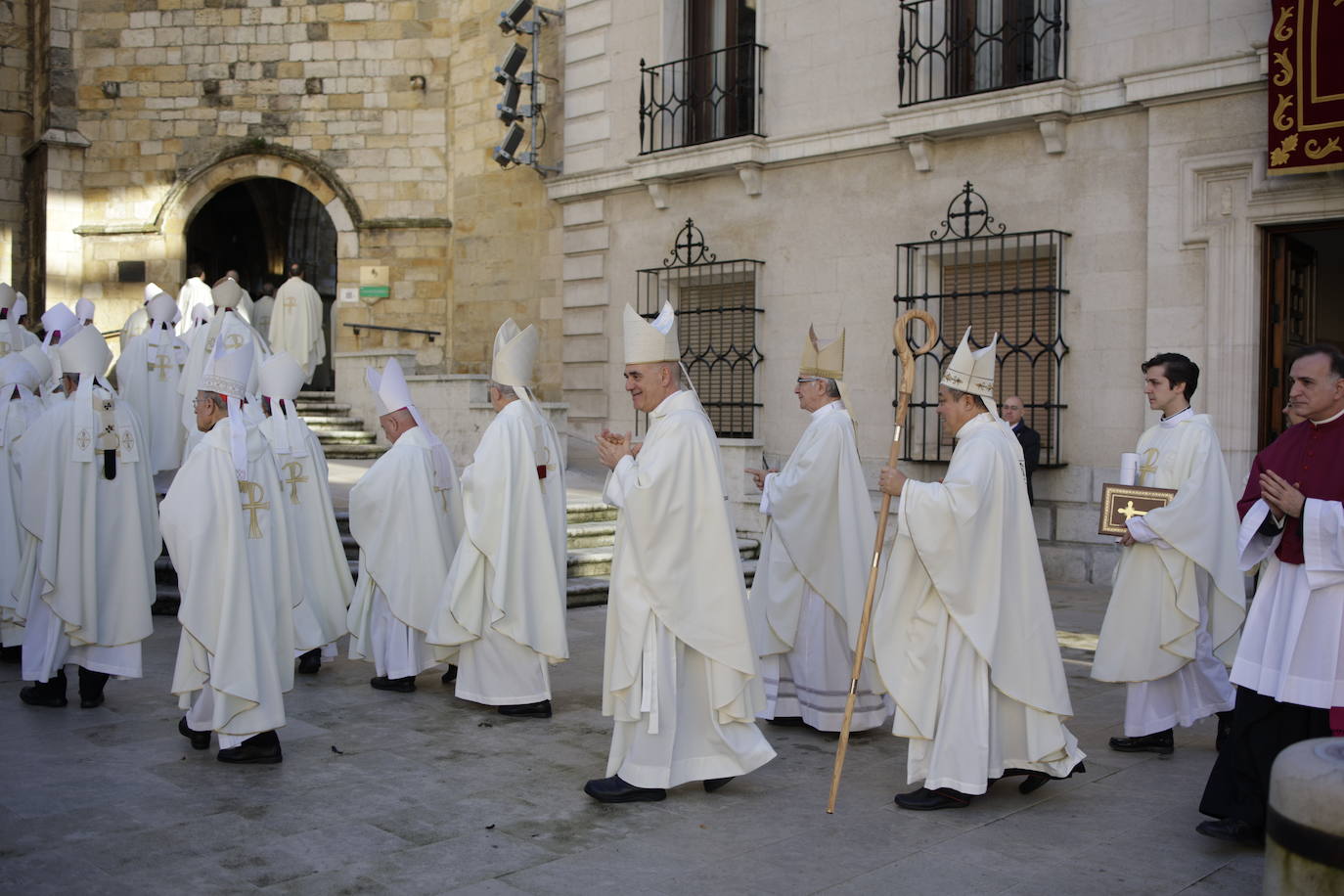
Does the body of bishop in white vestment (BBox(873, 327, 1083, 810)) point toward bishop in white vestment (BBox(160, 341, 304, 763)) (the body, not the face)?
yes

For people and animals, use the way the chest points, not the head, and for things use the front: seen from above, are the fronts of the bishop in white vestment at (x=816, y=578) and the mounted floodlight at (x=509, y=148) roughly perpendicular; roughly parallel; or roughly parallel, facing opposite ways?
roughly parallel

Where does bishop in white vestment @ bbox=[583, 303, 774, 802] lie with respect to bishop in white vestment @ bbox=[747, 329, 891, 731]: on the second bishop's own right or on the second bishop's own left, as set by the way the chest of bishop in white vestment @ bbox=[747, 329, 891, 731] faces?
on the second bishop's own left

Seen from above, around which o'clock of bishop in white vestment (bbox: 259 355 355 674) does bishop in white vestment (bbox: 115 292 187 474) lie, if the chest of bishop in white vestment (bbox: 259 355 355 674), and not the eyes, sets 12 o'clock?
bishop in white vestment (bbox: 115 292 187 474) is roughly at 1 o'clock from bishop in white vestment (bbox: 259 355 355 674).

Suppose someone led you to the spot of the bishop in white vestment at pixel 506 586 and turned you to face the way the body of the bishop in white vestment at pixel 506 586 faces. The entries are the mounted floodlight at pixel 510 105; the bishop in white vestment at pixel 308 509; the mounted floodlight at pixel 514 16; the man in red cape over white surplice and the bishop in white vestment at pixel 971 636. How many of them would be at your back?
2

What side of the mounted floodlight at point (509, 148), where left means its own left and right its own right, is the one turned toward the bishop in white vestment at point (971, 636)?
left

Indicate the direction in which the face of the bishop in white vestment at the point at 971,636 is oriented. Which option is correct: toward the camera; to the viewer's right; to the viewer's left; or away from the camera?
to the viewer's left

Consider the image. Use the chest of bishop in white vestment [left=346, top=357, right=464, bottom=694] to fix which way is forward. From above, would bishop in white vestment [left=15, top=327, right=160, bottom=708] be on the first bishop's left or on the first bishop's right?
on the first bishop's left

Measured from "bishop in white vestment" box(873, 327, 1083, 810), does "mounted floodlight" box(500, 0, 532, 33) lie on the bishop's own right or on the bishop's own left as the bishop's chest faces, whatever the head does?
on the bishop's own right

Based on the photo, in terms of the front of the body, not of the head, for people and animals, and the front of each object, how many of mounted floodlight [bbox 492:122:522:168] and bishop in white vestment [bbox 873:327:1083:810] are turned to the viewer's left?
2

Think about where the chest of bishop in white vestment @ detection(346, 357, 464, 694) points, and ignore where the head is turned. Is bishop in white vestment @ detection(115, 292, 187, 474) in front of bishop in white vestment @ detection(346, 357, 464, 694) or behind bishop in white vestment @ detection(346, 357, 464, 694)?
in front

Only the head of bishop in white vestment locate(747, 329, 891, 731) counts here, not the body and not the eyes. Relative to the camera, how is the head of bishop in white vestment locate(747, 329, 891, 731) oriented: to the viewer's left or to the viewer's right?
to the viewer's left

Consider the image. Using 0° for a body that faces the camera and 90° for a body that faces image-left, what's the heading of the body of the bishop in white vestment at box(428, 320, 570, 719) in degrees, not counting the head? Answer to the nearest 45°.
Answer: approximately 135°

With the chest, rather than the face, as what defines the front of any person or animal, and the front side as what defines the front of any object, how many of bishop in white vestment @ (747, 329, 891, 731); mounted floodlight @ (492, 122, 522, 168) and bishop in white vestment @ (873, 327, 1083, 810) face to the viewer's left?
3

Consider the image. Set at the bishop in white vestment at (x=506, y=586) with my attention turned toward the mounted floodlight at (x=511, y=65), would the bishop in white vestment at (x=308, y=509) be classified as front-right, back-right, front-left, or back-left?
front-left

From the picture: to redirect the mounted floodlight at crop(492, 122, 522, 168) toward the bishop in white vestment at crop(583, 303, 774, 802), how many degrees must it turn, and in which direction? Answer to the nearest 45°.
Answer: approximately 90° to its left

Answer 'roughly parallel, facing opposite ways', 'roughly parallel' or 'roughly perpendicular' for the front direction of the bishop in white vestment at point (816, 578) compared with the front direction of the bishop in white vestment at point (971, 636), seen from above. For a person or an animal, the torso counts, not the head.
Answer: roughly parallel

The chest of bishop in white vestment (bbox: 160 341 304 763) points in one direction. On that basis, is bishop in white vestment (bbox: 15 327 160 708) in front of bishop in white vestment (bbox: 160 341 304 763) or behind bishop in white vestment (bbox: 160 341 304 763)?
in front
